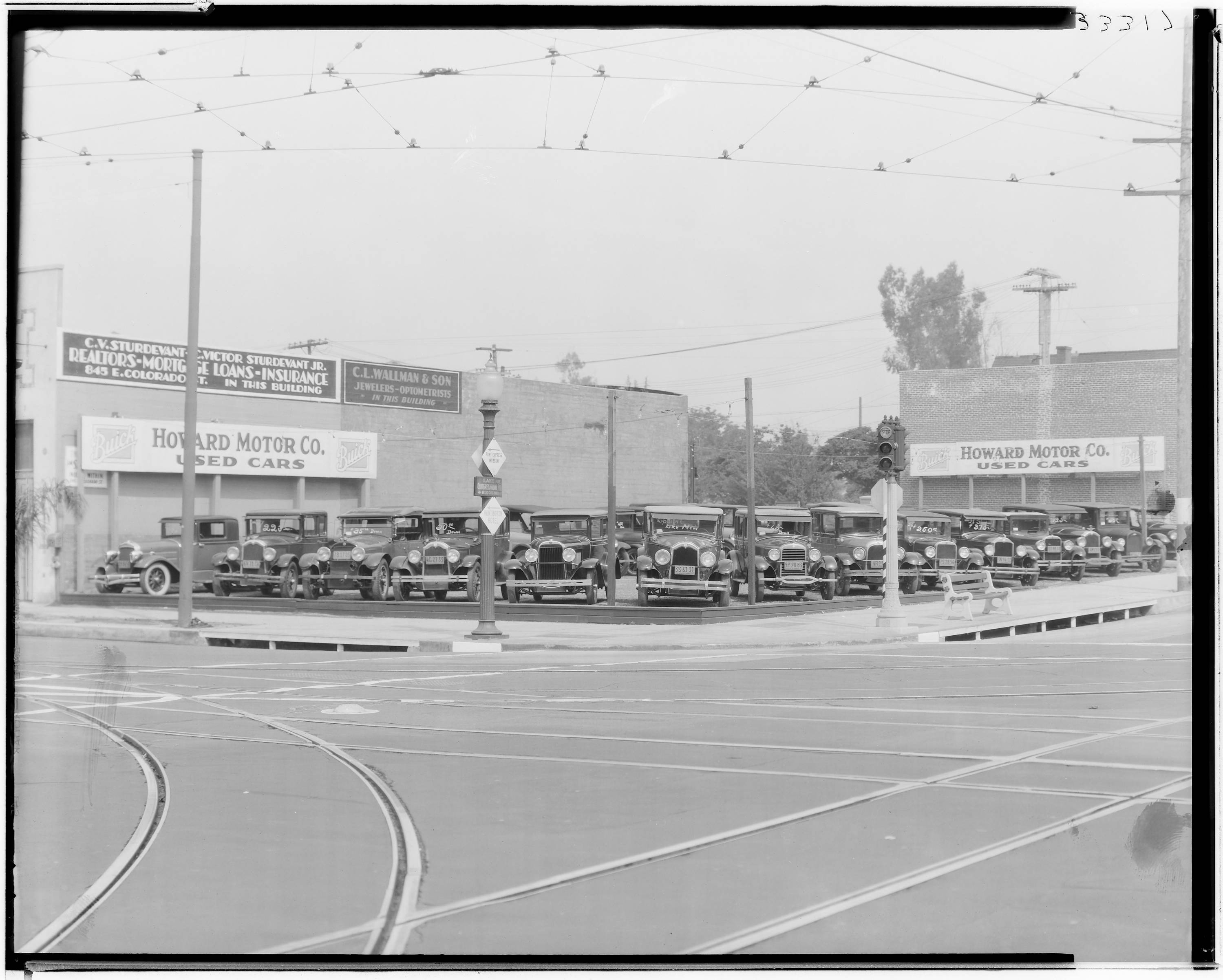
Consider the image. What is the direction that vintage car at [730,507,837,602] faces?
toward the camera

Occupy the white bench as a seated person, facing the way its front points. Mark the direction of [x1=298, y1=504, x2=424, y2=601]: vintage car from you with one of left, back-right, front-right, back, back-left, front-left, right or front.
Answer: back-right

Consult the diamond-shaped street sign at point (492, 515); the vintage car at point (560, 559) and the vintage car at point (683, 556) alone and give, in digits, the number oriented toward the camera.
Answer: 3

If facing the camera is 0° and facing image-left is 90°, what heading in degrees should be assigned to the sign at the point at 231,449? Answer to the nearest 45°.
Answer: approximately 315°

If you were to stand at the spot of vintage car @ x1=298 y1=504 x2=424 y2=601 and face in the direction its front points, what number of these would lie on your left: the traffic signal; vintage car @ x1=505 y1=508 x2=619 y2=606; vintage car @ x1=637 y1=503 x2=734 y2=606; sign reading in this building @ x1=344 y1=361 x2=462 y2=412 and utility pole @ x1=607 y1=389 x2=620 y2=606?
4

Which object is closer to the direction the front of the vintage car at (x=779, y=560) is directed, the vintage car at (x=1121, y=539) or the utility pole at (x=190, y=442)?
the utility pole

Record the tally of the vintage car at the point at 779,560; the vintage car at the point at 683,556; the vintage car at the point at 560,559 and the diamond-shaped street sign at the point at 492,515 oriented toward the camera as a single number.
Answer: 4

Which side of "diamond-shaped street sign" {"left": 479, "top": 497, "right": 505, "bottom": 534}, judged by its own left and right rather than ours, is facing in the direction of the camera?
front

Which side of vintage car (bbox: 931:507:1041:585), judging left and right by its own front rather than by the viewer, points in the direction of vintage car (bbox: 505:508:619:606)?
right

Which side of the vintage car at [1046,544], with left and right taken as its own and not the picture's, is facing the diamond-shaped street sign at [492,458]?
right

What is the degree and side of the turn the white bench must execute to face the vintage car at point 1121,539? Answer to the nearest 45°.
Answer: approximately 135° to its left
